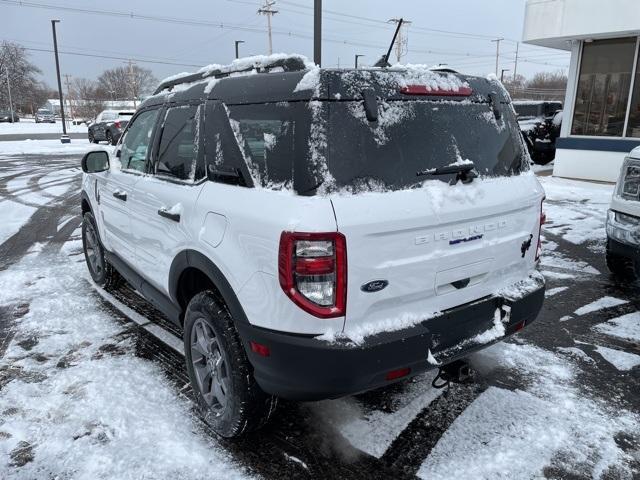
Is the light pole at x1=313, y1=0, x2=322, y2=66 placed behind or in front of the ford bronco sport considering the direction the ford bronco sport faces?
in front

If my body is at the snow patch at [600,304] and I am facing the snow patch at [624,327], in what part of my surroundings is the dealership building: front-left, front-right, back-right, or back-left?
back-left

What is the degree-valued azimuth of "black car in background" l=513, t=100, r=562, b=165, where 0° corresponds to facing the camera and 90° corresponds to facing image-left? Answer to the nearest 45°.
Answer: approximately 45°

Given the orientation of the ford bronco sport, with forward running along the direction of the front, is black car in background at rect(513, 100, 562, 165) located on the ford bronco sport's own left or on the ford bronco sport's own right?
on the ford bronco sport's own right

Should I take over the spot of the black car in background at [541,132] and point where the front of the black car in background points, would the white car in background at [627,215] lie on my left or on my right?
on my left

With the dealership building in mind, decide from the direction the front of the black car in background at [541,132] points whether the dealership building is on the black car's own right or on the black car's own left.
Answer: on the black car's own left

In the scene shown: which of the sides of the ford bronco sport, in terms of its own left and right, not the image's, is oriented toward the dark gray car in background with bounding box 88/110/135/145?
front

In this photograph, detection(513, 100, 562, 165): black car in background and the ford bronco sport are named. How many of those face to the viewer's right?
0

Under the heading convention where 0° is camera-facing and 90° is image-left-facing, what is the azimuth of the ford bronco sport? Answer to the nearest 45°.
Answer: approximately 135°
